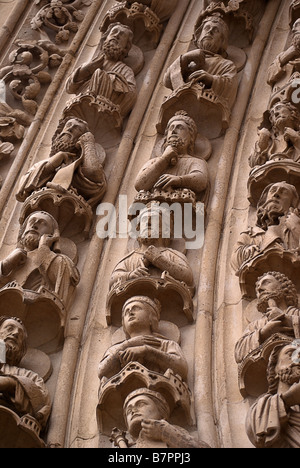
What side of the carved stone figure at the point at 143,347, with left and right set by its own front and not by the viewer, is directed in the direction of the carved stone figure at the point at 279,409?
left

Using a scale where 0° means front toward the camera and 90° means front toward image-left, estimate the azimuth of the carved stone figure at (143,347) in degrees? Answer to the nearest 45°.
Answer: approximately 45°

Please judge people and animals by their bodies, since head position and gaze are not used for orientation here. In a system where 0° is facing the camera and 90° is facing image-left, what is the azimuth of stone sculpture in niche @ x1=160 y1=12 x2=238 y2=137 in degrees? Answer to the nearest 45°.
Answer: approximately 45°

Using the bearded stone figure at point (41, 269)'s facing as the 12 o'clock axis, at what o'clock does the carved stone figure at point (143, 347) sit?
The carved stone figure is roughly at 9 o'clock from the bearded stone figure.
